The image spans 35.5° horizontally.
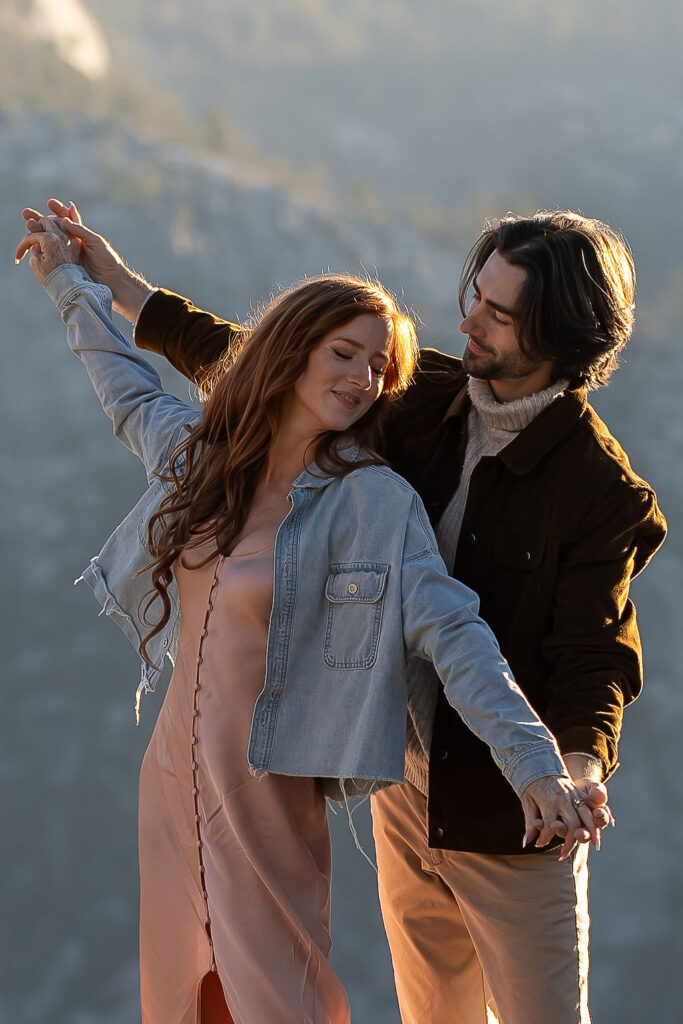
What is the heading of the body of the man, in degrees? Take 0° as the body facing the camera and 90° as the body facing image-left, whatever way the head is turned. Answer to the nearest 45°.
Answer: approximately 45°

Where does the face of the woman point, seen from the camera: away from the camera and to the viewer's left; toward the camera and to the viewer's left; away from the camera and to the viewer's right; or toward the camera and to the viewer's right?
toward the camera and to the viewer's right

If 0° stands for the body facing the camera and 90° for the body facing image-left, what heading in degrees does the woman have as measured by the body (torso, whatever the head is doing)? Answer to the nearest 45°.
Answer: approximately 45°
